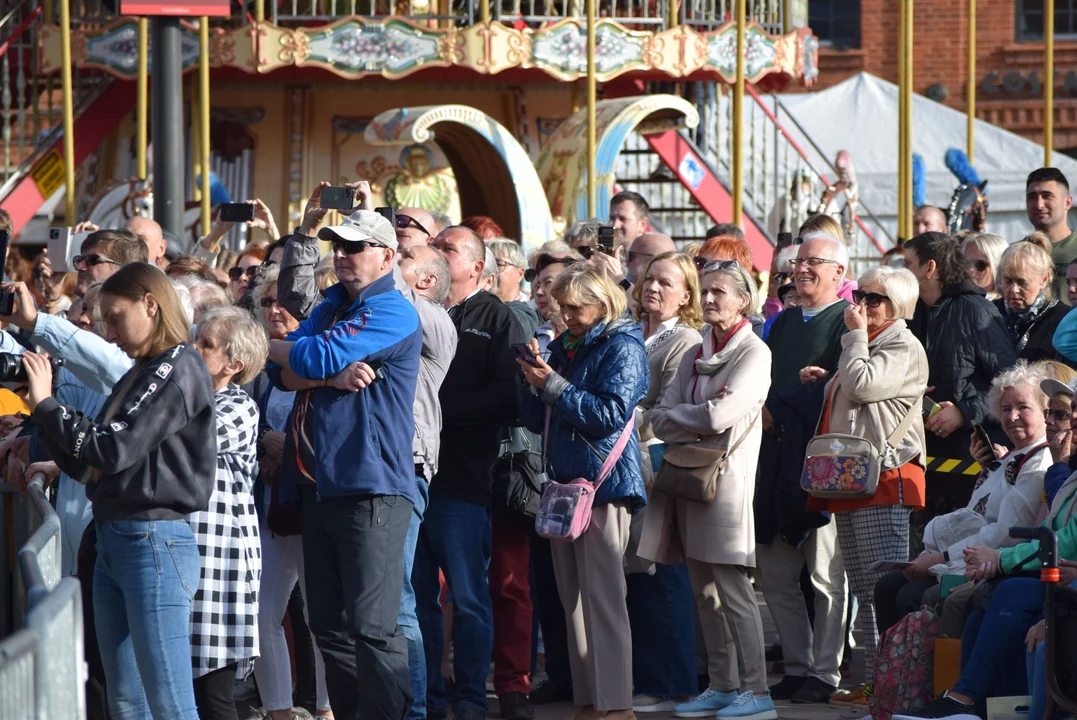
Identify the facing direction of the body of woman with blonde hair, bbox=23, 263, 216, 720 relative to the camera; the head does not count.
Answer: to the viewer's left

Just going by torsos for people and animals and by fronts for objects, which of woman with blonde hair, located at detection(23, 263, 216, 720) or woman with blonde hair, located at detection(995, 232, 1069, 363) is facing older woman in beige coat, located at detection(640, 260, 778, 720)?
woman with blonde hair, located at detection(995, 232, 1069, 363)

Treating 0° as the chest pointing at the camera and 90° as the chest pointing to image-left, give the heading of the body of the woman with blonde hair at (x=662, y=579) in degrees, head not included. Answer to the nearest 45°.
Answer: approximately 45°

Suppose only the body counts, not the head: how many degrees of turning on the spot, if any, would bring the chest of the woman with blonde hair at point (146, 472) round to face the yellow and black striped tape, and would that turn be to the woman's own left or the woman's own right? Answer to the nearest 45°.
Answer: approximately 135° to the woman's own right

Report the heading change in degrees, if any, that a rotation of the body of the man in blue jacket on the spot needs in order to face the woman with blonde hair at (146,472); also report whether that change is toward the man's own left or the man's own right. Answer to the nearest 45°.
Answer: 0° — they already face them

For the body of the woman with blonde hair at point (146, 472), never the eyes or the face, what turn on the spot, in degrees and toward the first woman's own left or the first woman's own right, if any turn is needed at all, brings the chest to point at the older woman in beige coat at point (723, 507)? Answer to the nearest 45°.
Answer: approximately 135° to the first woman's own right

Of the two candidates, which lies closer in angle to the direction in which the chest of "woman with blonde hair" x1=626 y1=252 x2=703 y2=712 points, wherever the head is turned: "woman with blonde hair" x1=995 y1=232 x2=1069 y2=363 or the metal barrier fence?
the metal barrier fence

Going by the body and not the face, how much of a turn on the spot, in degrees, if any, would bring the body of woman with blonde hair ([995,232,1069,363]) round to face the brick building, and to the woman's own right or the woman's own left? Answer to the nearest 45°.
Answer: approximately 135° to the woman's own right

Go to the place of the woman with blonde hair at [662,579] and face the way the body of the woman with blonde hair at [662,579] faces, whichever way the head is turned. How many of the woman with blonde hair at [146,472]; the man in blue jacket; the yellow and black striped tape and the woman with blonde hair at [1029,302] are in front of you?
2

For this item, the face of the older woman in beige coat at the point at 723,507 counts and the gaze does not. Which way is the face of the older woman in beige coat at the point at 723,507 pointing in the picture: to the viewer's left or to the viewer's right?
to the viewer's left

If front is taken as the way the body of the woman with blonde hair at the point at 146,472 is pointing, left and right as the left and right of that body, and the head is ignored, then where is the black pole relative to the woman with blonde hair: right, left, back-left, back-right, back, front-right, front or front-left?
right

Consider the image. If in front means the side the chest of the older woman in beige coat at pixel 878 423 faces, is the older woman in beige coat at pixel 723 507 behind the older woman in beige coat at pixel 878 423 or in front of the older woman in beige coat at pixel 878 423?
in front
